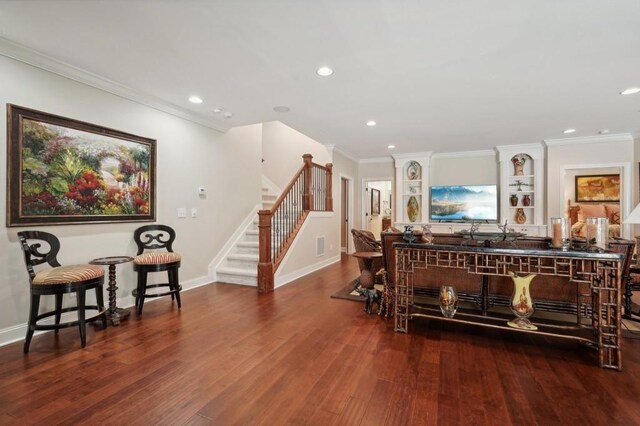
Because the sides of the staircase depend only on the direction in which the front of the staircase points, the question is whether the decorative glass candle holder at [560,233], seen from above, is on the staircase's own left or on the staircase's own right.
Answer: on the staircase's own left

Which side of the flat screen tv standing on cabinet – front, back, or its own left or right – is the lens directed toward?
front

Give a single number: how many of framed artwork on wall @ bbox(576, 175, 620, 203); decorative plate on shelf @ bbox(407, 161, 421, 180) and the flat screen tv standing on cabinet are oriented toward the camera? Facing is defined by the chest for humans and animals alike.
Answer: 3

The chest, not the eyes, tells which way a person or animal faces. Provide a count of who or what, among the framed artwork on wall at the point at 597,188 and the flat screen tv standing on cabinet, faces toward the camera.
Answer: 2

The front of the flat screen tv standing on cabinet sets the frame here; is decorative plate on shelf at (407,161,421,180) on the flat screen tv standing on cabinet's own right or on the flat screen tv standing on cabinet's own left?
on the flat screen tv standing on cabinet's own right

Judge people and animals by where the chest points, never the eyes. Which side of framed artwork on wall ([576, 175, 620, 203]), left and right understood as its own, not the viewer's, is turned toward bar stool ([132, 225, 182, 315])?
front

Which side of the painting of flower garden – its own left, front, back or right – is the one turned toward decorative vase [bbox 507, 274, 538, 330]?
front

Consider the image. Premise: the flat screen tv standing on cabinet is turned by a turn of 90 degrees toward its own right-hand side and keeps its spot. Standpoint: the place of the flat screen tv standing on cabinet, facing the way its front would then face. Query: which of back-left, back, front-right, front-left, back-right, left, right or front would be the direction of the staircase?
front-left

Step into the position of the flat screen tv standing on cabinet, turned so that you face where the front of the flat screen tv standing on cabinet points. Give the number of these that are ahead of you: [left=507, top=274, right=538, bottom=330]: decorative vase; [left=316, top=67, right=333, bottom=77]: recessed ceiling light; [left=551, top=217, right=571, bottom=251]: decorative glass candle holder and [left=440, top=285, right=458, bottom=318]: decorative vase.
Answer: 4

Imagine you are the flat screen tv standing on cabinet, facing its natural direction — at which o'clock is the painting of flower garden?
The painting of flower garden is roughly at 1 o'clock from the flat screen tv standing on cabinet.

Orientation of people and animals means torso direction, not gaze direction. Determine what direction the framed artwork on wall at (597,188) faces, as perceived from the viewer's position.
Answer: facing the viewer

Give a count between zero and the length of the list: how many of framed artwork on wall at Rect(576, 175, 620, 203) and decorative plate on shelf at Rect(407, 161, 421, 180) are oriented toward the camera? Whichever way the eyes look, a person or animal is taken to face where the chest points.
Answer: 2

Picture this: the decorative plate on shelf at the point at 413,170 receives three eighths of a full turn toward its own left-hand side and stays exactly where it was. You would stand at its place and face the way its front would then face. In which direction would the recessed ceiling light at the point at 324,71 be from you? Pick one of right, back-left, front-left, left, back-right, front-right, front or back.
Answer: back-right
